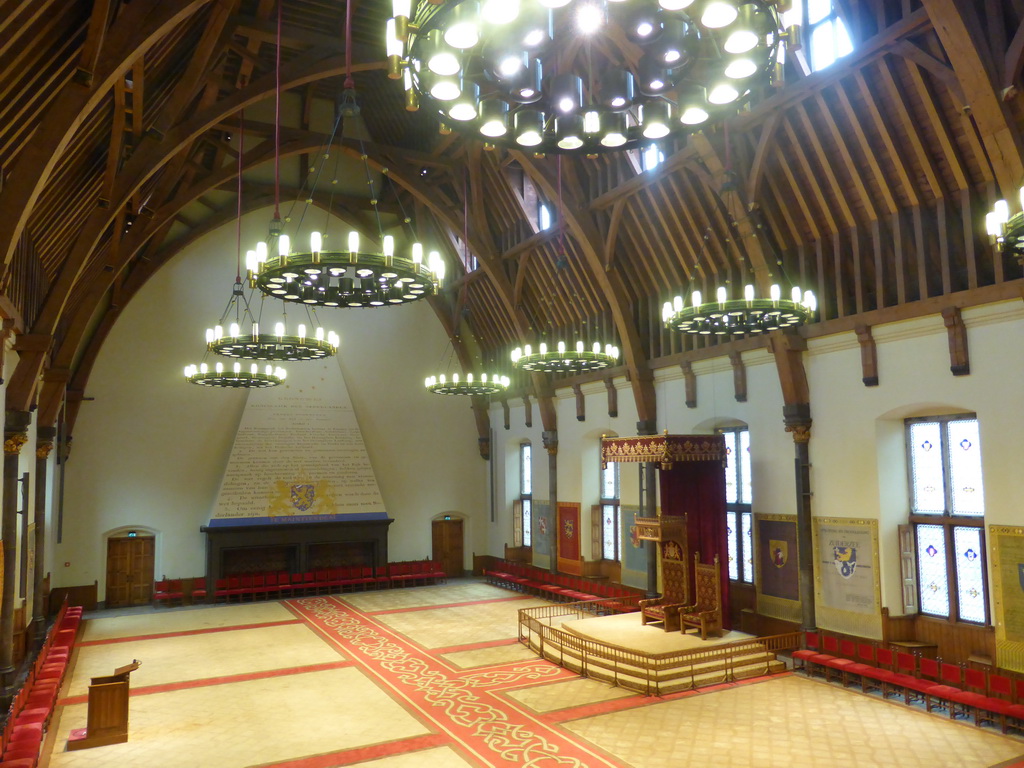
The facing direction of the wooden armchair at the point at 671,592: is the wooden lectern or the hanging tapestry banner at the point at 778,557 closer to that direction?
the wooden lectern

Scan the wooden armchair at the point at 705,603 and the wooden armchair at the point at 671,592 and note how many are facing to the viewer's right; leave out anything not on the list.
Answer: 0

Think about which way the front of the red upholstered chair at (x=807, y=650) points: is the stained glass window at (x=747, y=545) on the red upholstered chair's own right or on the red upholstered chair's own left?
on the red upholstered chair's own right

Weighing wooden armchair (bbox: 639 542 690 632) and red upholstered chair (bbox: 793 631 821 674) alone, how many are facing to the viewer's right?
0

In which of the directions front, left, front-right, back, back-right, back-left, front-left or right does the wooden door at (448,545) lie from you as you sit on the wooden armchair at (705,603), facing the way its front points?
right
